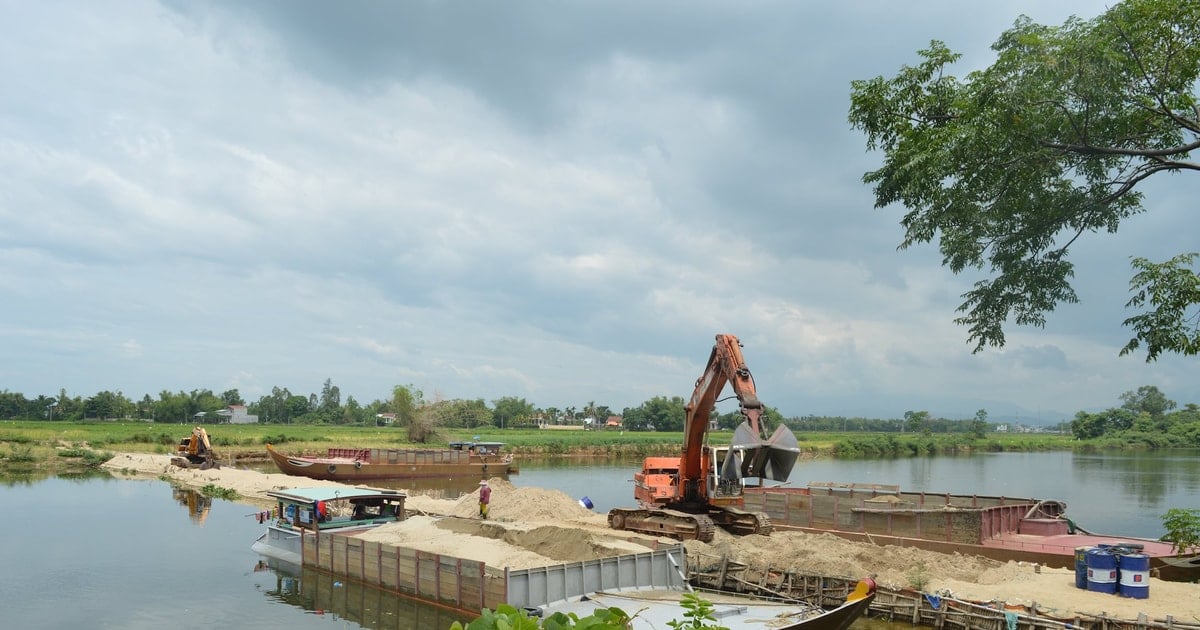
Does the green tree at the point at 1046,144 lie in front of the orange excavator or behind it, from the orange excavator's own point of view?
in front

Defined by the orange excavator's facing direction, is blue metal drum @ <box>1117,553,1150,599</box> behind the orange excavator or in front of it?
in front

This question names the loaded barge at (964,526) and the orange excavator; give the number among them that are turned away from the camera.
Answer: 0

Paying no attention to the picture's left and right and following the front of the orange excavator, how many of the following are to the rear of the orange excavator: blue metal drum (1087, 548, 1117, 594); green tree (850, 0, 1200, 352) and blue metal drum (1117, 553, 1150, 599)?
0

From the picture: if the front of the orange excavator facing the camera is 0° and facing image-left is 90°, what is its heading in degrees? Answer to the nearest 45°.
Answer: approximately 315°
